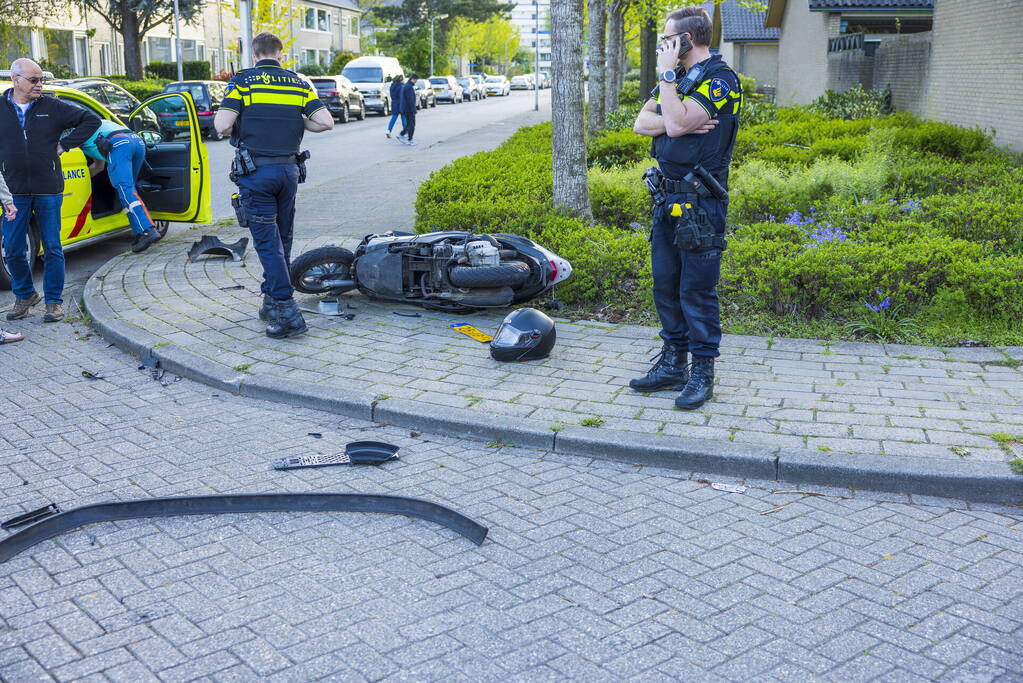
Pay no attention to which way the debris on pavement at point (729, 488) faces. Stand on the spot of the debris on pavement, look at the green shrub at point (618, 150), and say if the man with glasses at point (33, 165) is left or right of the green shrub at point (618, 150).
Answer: left

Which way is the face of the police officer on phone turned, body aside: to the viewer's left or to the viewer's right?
to the viewer's left

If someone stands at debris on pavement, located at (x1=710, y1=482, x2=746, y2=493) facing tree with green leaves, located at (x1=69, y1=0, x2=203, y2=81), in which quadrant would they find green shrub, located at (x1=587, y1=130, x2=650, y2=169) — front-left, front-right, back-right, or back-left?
front-right

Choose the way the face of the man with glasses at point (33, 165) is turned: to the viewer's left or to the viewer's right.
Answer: to the viewer's right

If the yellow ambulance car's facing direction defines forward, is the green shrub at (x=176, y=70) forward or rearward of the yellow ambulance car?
forward

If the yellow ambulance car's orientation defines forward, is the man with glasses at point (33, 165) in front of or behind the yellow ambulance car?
behind

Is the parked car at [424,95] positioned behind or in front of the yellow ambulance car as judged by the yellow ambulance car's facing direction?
in front

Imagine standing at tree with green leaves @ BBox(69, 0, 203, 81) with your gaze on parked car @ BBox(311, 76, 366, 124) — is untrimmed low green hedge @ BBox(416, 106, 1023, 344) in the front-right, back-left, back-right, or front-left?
front-right

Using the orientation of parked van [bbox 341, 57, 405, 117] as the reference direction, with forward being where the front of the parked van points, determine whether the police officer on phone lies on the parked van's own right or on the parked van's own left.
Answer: on the parked van's own left

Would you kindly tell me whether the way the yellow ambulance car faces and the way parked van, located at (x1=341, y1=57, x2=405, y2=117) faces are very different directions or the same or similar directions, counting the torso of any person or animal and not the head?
very different directions

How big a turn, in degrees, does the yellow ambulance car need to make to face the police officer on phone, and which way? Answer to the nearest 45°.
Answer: approximately 135° to its right

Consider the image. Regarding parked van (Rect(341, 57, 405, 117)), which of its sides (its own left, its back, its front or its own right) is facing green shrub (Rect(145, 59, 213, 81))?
right

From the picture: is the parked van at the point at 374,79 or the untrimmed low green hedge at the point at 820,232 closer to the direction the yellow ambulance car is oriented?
the parked van

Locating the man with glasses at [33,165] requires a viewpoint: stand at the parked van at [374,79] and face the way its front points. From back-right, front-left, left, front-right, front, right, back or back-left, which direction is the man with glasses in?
front-left

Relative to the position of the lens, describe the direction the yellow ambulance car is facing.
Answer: facing away from the viewer and to the right of the viewer

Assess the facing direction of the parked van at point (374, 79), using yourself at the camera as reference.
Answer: facing the viewer and to the left of the viewer

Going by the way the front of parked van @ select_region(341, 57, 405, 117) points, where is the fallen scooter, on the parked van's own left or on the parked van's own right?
on the parked van's own left
